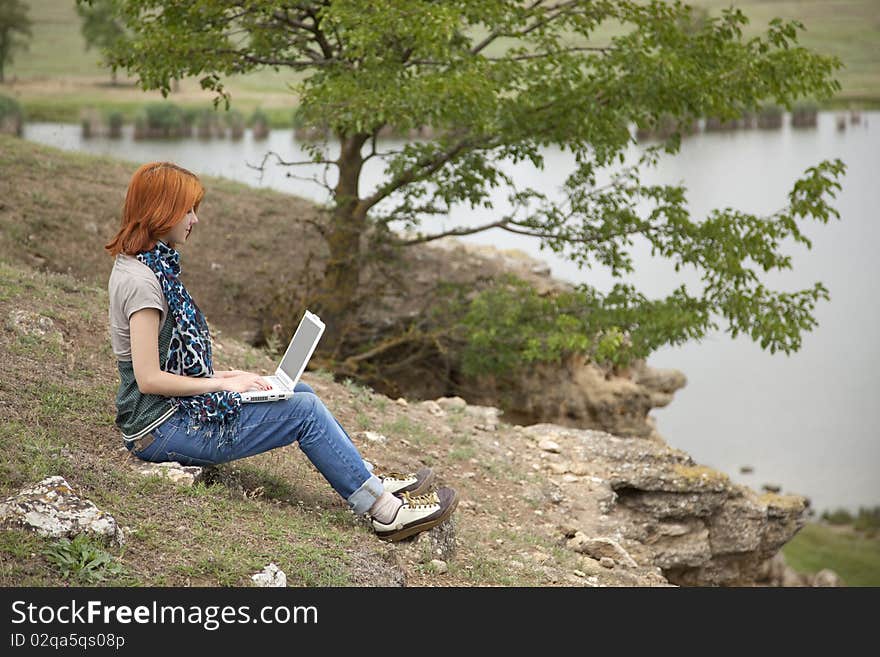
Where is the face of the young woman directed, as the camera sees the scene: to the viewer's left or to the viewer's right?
to the viewer's right

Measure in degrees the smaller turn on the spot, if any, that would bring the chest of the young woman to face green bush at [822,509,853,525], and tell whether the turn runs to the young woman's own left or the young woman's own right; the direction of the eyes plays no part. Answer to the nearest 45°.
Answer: approximately 45° to the young woman's own left

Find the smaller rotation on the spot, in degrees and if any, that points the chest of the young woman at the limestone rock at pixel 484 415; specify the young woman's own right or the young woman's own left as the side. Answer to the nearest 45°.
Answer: approximately 45° to the young woman's own left

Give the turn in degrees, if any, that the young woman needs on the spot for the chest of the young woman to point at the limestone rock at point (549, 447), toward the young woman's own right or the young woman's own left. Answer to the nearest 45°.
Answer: approximately 45° to the young woman's own left

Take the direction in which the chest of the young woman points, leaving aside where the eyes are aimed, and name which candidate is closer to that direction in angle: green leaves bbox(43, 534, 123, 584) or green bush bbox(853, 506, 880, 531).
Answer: the green bush

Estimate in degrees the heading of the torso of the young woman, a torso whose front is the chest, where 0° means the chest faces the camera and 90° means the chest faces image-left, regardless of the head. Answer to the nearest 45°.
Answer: approximately 270°

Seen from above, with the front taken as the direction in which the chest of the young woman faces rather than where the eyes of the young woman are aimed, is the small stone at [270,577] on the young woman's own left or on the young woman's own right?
on the young woman's own right
